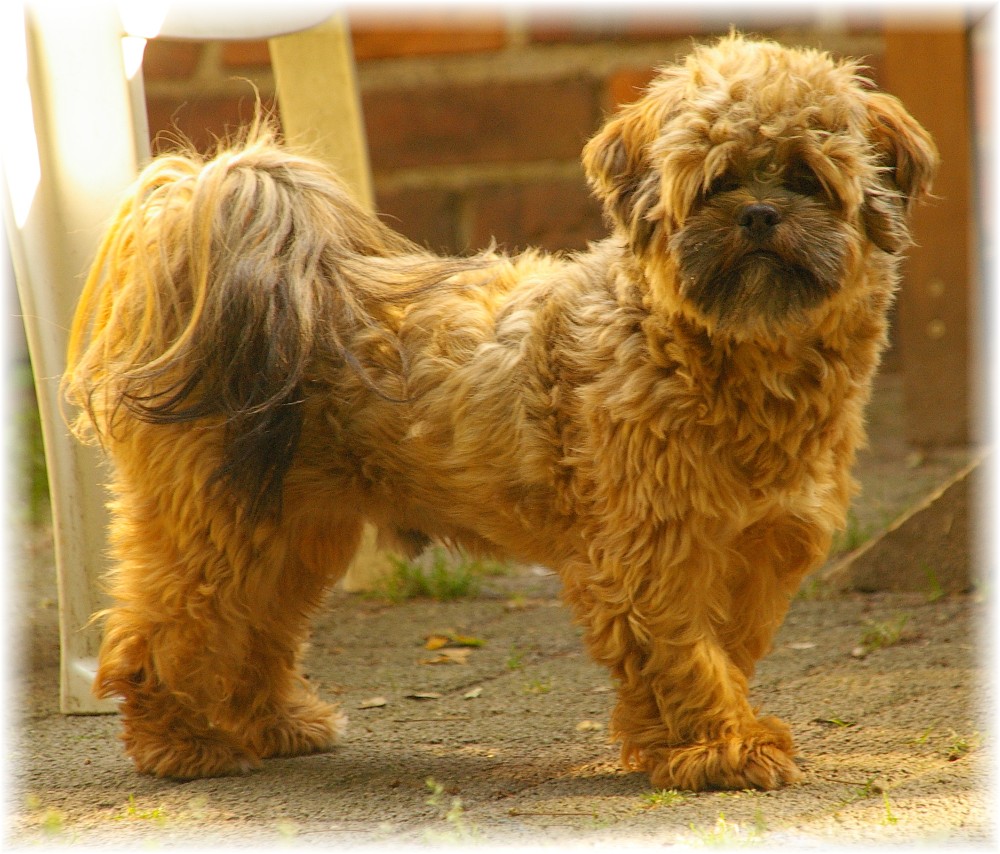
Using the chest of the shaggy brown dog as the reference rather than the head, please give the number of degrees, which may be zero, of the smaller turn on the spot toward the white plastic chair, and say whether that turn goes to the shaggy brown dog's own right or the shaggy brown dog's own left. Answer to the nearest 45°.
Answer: approximately 135° to the shaggy brown dog's own left

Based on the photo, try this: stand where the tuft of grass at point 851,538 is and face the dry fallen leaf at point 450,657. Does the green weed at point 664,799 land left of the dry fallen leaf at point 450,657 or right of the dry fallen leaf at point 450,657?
left

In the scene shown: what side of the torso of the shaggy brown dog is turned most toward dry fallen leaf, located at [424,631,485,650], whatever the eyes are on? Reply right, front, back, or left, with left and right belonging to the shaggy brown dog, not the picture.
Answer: left

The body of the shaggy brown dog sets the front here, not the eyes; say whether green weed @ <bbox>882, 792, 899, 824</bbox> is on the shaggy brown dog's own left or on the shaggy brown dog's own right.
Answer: on the shaggy brown dog's own right

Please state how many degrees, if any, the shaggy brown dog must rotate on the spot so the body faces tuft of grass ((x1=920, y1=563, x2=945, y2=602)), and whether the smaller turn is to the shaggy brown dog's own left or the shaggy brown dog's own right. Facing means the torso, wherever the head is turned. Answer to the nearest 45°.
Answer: approximately 45° to the shaggy brown dog's own left

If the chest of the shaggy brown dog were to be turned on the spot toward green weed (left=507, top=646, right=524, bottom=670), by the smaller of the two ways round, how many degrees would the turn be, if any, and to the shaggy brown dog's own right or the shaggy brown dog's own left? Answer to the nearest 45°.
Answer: approximately 90° to the shaggy brown dog's own left

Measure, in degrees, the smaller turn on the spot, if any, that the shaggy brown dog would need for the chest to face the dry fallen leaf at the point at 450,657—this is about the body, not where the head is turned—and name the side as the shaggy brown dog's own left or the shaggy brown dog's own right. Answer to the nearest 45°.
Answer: approximately 90° to the shaggy brown dog's own left

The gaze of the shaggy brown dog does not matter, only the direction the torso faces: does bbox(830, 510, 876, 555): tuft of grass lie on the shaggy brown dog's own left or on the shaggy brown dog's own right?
on the shaggy brown dog's own left

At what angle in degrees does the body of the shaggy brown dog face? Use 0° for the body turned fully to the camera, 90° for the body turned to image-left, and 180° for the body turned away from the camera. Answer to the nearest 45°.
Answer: approximately 270°
